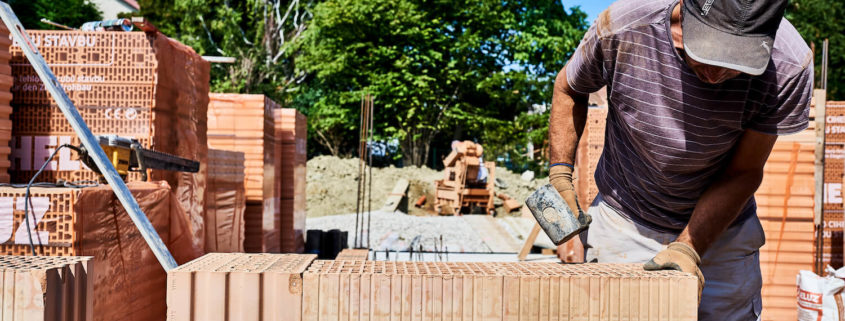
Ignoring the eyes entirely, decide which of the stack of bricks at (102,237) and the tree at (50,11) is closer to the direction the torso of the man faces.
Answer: the stack of bricks

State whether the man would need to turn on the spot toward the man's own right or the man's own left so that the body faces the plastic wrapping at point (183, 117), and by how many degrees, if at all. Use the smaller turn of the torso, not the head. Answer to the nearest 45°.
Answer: approximately 90° to the man's own right

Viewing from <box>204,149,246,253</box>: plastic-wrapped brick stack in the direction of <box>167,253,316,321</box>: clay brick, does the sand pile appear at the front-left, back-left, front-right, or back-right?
back-left

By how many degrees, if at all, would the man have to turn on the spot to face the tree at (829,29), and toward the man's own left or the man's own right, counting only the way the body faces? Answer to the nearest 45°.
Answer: approximately 180°

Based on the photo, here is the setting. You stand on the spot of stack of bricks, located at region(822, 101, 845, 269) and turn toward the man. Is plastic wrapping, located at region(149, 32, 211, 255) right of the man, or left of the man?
right

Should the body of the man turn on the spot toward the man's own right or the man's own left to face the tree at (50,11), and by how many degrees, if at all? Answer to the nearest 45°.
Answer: approximately 135° to the man's own right

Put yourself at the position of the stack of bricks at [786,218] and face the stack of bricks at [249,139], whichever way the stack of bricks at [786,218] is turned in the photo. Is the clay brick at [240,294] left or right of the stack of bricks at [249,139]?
left

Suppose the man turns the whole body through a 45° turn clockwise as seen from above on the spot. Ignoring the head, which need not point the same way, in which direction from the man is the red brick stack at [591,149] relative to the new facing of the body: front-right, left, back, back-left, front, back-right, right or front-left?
back-right

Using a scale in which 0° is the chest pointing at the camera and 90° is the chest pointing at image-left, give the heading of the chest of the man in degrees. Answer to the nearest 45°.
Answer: approximately 0°

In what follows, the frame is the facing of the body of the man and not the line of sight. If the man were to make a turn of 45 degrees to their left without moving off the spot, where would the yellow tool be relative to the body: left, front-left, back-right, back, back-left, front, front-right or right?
back-right

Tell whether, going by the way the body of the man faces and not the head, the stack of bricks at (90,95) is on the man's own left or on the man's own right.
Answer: on the man's own right

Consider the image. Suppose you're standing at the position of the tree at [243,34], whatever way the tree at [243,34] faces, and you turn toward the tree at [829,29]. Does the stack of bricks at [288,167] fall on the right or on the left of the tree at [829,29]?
right

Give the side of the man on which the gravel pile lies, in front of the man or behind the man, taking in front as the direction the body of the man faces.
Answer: behind

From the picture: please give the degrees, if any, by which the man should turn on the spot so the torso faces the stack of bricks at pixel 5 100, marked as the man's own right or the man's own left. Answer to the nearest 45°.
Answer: approximately 90° to the man's own right
